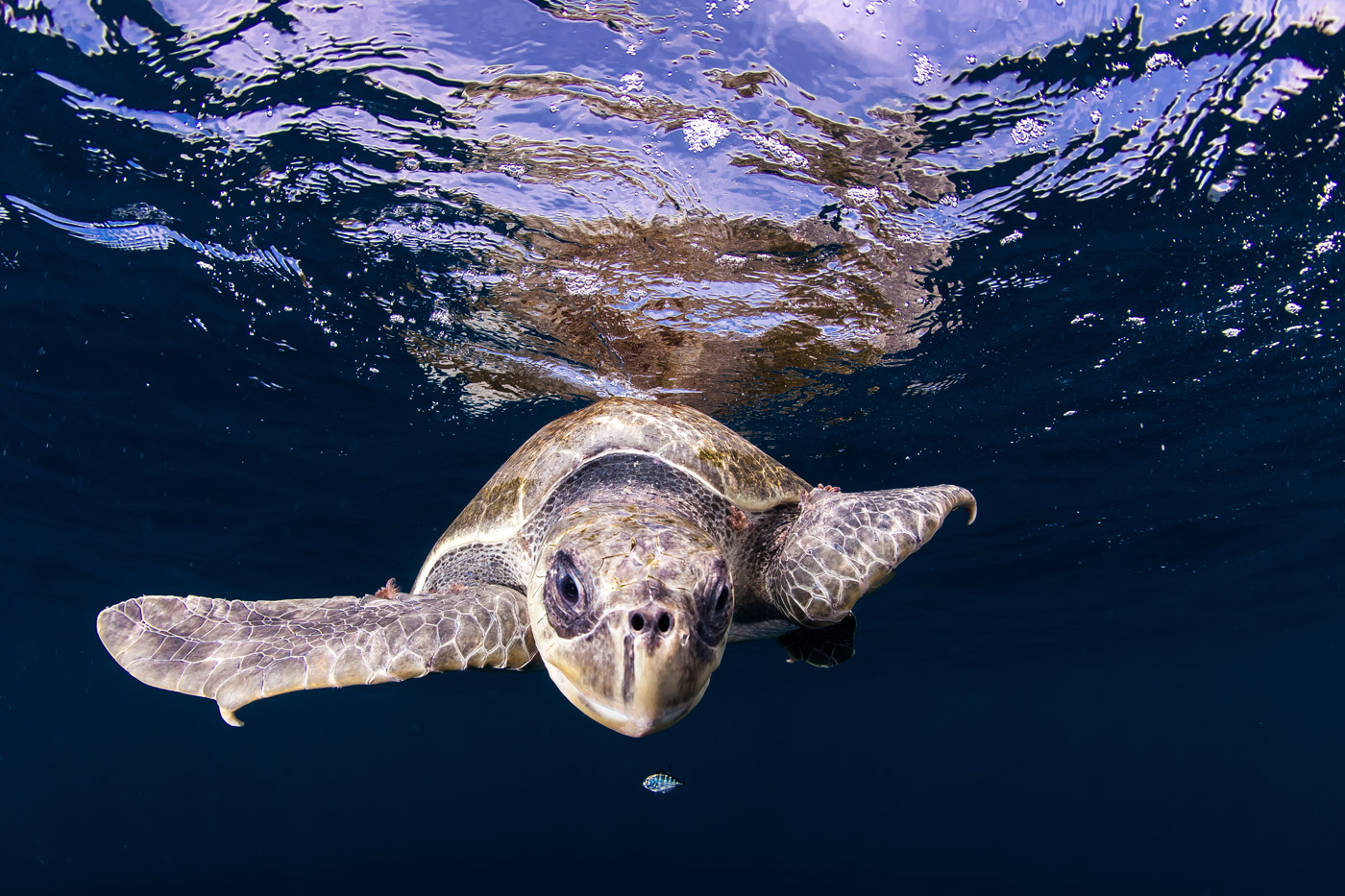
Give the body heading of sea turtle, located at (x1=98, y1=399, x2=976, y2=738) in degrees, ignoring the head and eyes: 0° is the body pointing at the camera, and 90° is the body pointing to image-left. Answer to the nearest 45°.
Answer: approximately 0°
